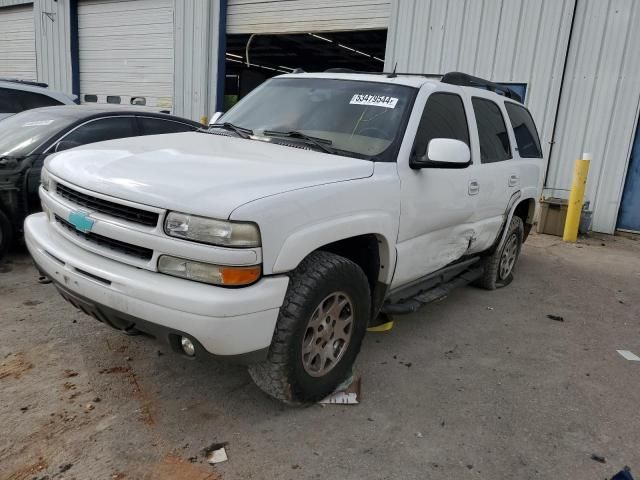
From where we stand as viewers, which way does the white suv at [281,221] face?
facing the viewer and to the left of the viewer

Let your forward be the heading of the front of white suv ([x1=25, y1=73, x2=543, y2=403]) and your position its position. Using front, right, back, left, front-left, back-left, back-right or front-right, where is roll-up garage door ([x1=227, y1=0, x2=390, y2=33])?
back-right

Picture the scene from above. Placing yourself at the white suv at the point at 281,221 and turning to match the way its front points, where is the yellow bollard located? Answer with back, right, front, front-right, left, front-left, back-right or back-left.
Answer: back

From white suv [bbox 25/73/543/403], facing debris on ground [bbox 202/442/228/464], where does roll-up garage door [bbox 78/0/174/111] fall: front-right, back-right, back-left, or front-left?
back-right

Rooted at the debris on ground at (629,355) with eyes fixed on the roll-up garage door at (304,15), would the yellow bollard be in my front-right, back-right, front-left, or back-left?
front-right

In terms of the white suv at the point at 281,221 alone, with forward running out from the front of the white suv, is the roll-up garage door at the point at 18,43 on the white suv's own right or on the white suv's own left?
on the white suv's own right

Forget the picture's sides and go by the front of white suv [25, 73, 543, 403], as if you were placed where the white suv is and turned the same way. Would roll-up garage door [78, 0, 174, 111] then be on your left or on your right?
on your right

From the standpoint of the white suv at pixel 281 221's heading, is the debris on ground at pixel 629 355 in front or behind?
behind
